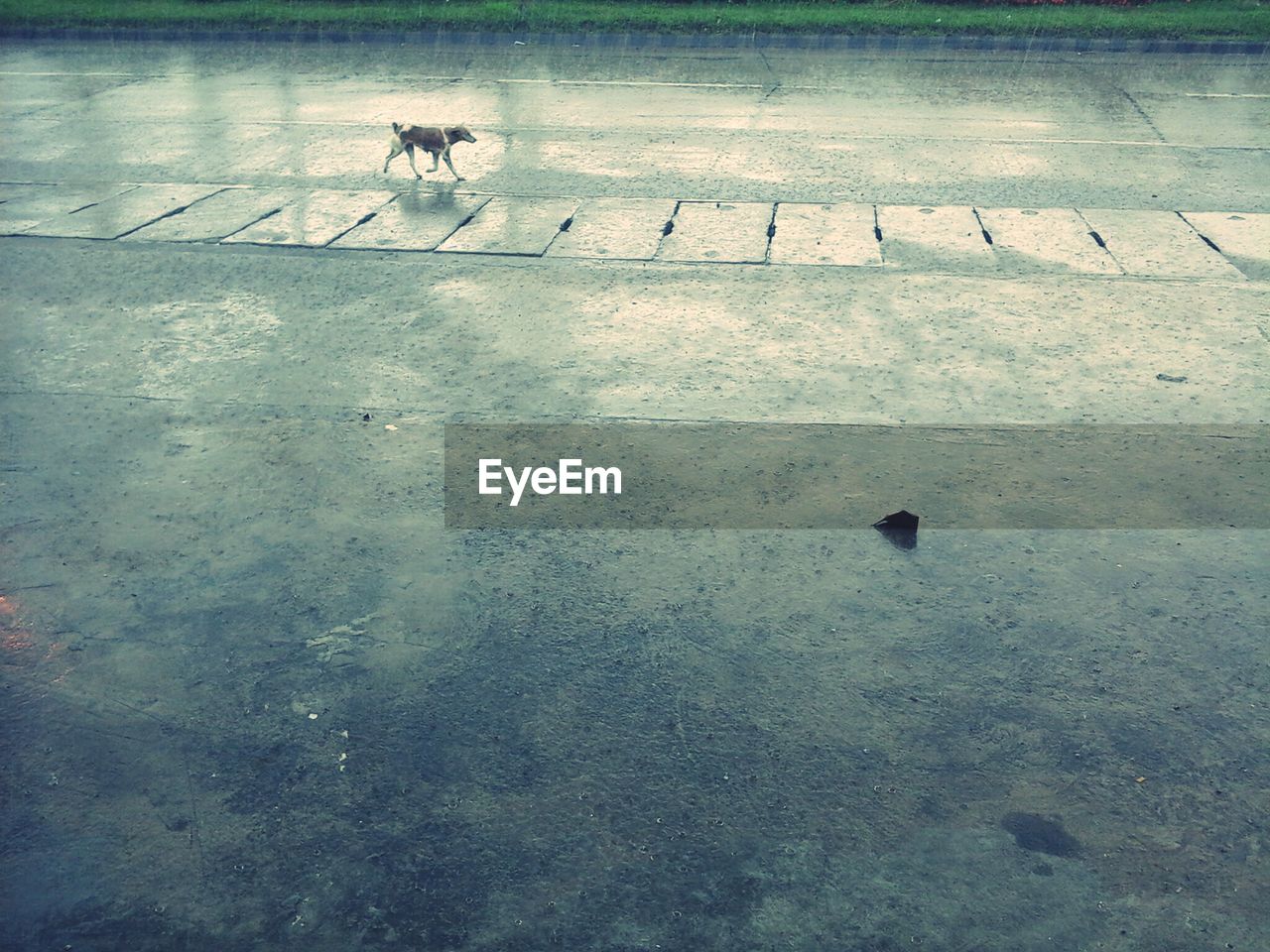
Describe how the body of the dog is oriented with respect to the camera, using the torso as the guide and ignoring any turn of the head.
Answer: to the viewer's right
